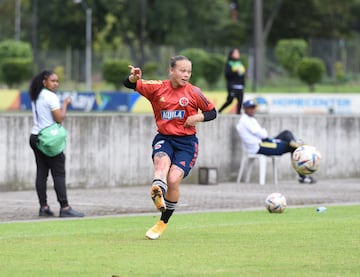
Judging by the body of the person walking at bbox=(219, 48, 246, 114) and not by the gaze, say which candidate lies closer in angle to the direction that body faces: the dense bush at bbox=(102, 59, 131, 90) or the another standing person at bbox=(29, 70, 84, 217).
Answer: the another standing person

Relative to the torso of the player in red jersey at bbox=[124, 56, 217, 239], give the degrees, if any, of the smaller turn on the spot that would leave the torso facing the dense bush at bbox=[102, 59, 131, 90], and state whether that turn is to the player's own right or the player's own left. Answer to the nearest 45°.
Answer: approximately 180°

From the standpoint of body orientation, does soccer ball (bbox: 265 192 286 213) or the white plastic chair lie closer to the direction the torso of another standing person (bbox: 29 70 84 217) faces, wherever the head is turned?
the soccer ball

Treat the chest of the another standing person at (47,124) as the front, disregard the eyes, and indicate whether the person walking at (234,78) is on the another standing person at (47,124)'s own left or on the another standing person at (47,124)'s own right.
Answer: on the another standing person at (47,124)'s own left

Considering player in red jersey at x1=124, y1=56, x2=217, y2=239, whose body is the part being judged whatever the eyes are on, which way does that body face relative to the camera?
toward the camera

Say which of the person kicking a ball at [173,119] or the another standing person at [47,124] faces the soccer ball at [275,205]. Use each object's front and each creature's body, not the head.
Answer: the another standing person at [47,124]

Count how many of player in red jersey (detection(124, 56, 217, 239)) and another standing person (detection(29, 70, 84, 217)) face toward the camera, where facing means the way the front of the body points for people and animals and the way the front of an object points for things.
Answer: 1

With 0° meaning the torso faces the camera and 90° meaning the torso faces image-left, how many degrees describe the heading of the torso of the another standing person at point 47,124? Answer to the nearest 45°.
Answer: approximately 270°

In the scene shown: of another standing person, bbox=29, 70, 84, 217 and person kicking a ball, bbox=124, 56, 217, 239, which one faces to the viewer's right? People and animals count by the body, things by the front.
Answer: another standing person, bbox=29, 70, 84, 217

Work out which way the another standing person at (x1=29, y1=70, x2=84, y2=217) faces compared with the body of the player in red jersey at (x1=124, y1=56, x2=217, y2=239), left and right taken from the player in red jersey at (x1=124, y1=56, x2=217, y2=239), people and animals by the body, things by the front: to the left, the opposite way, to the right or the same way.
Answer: to the left
